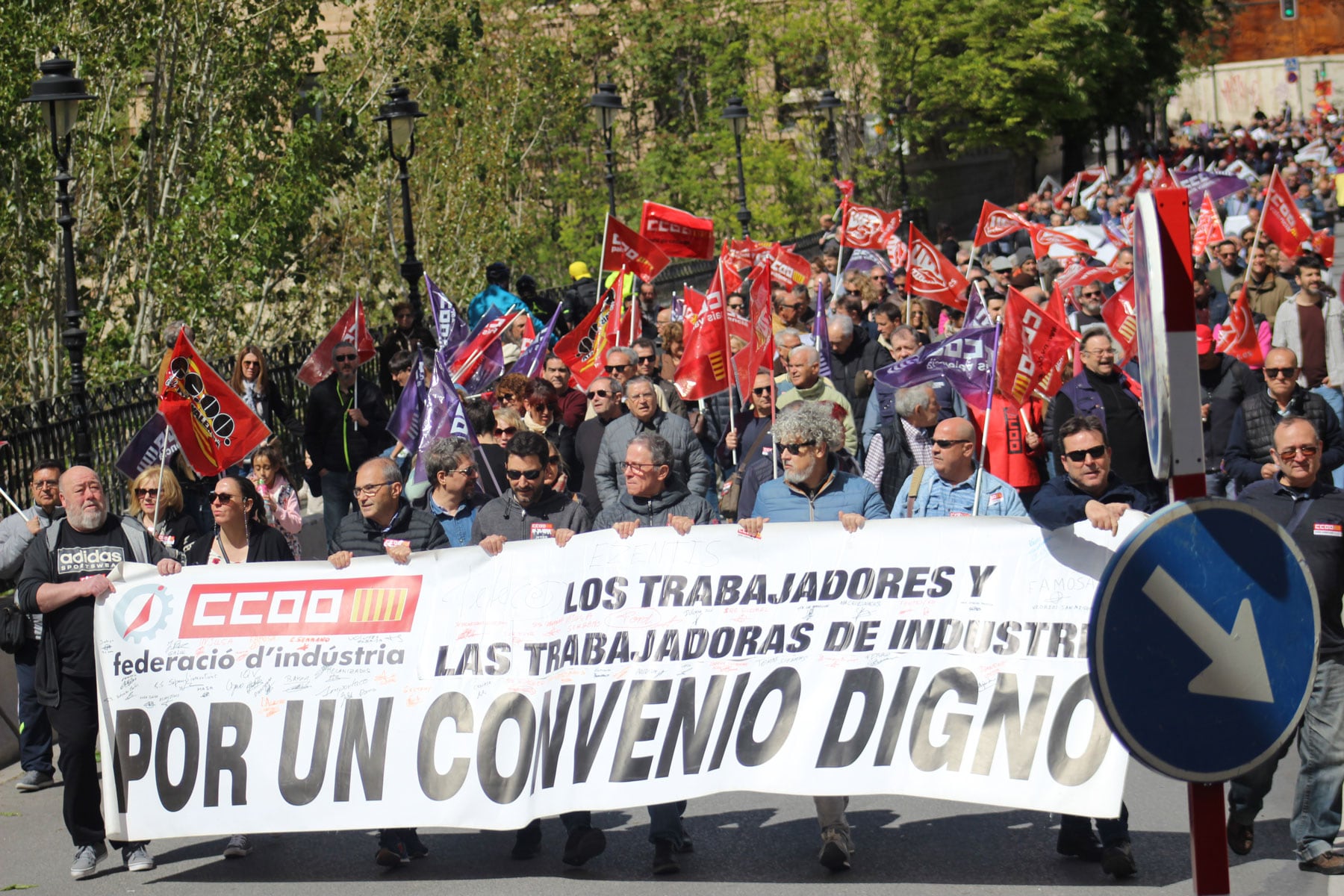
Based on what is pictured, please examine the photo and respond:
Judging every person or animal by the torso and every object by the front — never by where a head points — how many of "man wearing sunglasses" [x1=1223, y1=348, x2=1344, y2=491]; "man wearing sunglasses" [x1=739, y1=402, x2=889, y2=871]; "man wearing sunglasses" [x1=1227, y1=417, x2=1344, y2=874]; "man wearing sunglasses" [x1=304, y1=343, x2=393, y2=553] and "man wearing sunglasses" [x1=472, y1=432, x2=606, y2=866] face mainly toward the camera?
5

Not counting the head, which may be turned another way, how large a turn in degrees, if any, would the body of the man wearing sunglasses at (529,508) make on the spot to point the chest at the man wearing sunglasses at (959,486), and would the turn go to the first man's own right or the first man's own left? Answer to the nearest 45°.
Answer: approximately 90° to the first man's own left

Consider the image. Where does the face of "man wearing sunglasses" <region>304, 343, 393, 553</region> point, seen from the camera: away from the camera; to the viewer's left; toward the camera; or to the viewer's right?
toward the camera

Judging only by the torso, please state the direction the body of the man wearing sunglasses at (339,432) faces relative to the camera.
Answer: toward the camera

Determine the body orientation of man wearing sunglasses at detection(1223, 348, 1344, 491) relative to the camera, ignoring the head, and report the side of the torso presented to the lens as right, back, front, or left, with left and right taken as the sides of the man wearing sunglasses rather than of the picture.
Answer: front

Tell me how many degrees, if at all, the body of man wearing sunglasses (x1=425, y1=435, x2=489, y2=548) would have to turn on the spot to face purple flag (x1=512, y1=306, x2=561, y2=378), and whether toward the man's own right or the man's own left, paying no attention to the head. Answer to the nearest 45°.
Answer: approximately 135° to the man's own left

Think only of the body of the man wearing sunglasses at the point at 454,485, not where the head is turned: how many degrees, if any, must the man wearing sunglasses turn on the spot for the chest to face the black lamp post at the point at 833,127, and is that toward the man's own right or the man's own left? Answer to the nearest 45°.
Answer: approximately 135° to the man's own left

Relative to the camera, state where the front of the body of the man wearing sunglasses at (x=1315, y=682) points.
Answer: toward the camera

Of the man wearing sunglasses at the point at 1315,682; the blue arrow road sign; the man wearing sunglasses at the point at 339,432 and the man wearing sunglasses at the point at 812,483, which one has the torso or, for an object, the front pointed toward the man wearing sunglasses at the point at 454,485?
the man wearing sunglasses at the point at 339,432

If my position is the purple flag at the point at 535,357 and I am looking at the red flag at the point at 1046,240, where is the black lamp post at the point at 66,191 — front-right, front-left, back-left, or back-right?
back-left

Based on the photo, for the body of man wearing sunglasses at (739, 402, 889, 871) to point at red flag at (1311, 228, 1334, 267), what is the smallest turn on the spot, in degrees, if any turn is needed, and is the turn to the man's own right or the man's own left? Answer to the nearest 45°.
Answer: approximately 135° to the man's own left

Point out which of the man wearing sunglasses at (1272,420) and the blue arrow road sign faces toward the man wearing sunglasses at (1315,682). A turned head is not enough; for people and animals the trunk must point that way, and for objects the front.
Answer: the man wearing sunglasses at (1272,420)

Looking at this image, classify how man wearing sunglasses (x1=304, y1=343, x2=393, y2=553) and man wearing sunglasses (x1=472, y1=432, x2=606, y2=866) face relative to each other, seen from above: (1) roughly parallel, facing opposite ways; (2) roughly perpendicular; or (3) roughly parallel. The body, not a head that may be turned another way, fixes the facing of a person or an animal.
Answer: roughly parallel

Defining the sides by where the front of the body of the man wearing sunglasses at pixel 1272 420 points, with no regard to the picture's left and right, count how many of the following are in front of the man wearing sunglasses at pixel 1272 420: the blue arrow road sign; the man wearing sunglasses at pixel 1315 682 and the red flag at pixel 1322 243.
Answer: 2

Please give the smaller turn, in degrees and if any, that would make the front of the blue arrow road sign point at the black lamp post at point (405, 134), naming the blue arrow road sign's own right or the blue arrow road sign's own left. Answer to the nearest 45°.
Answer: approximately 180°

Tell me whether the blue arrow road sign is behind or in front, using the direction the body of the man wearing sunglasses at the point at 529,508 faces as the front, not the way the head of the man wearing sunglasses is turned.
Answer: in front
